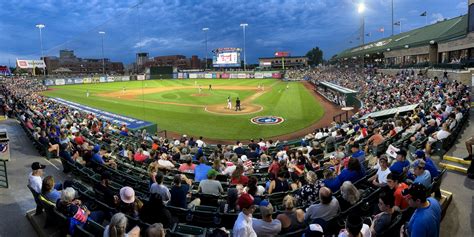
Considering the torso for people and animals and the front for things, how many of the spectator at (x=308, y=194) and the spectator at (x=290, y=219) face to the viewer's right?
0

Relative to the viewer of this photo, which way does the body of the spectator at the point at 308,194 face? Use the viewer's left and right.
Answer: facing away from the viewer and to the left of the viewer

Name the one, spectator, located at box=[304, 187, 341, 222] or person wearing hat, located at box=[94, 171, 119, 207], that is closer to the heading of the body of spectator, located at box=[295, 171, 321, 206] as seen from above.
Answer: the person wearing hat

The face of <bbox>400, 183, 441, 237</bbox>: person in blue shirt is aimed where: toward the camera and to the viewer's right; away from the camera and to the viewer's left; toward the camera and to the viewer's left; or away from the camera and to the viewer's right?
away from the camera and to the viewer's left

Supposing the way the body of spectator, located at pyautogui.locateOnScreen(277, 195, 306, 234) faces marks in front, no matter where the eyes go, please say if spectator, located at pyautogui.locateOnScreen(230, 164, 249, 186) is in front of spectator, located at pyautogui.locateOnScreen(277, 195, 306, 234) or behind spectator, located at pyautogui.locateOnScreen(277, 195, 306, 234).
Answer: in front

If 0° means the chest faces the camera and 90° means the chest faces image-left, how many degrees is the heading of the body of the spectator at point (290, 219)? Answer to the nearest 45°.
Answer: approximately 180°

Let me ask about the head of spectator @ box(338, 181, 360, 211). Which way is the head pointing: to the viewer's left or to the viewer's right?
to the viewer's left
